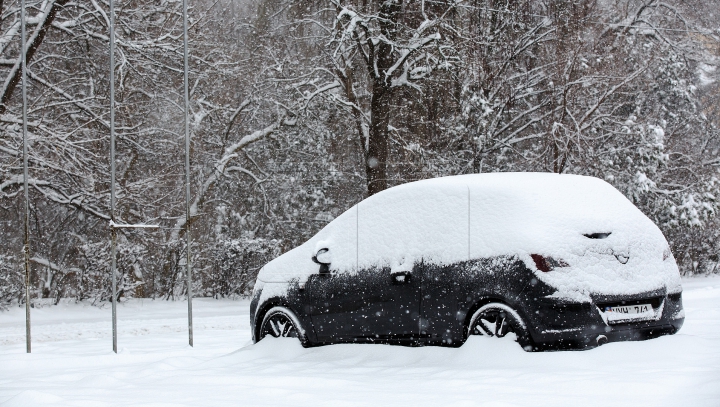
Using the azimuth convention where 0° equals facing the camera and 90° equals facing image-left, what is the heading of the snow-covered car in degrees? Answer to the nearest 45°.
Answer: approximately 135°
